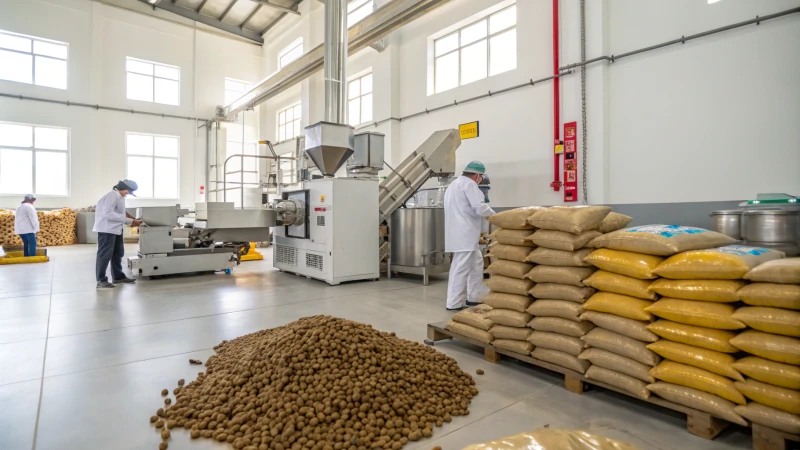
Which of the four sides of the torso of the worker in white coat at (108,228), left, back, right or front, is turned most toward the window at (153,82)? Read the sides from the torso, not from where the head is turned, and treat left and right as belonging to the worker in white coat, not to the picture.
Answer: left

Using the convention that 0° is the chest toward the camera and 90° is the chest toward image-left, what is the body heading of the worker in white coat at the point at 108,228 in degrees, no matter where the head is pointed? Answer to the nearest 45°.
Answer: approximately 270°

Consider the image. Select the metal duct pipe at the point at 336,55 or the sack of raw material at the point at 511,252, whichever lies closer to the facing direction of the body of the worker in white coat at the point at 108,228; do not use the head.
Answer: the metal duct pipe

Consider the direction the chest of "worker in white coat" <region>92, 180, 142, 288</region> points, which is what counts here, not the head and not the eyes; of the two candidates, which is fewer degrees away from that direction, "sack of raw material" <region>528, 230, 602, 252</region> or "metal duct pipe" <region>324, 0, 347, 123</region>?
the metal duct pipe

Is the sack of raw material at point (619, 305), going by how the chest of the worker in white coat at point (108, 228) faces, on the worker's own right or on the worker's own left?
on the worker's own right

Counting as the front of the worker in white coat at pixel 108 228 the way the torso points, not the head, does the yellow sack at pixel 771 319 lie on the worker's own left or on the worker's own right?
on the worker's own right

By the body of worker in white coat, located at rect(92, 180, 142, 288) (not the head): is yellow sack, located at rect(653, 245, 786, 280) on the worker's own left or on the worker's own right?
on the worker's own right

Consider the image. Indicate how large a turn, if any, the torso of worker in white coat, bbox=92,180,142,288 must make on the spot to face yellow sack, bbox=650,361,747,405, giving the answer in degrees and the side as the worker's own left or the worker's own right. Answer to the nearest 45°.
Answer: approximately 90° to the worker's own right

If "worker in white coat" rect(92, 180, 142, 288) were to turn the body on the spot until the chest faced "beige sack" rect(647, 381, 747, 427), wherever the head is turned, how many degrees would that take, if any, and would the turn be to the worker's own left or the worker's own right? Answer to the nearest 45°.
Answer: approximately 90° to the worker's own right

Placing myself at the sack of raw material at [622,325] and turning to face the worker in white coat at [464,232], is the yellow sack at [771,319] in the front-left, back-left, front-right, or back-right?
back-right

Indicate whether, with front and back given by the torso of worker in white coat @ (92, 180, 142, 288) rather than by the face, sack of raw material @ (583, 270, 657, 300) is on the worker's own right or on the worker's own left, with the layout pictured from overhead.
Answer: on the worker's own right

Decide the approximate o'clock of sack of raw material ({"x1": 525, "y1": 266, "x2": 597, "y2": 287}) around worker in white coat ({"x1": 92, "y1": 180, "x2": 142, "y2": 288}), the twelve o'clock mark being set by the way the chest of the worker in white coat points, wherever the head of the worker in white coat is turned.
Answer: The sack of raw material is roughly at 2 o'clock from the worker in white coat.

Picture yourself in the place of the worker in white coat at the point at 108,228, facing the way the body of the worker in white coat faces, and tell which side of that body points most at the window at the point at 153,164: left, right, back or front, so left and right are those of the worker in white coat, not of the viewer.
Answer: left

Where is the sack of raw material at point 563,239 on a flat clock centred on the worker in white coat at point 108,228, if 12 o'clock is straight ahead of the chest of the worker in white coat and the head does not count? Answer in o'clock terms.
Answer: The sack of raw material is roughly at 2 o'clock from the worker in white coat.

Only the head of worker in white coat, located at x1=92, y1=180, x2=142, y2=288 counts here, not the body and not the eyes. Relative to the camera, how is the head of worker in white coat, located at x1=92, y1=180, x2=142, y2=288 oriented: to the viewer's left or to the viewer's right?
to the viewer's right

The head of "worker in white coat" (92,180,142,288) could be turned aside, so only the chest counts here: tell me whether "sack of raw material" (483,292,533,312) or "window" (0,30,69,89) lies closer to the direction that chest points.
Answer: the sack of raw material

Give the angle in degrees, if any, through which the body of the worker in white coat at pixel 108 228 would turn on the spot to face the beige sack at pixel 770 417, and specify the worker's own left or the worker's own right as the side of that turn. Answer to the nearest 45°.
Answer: approximately 90° to the worker's own right
